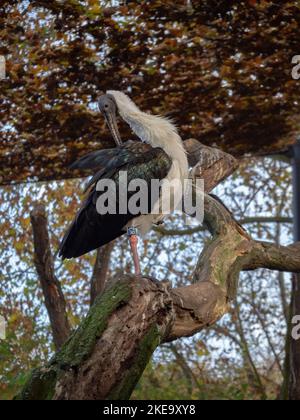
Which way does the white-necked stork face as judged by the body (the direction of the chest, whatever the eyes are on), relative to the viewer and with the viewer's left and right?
facing to the right of the viewer

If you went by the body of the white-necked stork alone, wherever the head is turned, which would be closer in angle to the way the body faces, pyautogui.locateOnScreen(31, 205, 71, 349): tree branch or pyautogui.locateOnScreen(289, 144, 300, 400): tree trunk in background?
the tree trunk in background

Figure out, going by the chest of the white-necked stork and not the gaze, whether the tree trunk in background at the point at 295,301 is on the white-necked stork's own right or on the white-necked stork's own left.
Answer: on the white-necked stork's own left

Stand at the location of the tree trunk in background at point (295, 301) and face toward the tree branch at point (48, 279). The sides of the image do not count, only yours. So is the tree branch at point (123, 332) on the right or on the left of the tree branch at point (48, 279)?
left
